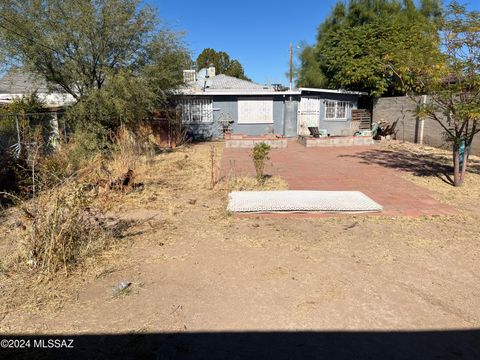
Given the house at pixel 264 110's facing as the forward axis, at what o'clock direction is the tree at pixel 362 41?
The tree is roughly at 8 o'clock from the house.

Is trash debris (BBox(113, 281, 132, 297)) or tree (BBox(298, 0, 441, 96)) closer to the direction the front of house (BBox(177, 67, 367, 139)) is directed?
the trash debris

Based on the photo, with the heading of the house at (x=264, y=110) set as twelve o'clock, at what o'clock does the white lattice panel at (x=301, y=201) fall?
The white lattice panel is roughly at 12 o'clock from the house.

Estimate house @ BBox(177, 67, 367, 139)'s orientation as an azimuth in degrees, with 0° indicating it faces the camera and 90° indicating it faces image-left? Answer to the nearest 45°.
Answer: approximately 0°
